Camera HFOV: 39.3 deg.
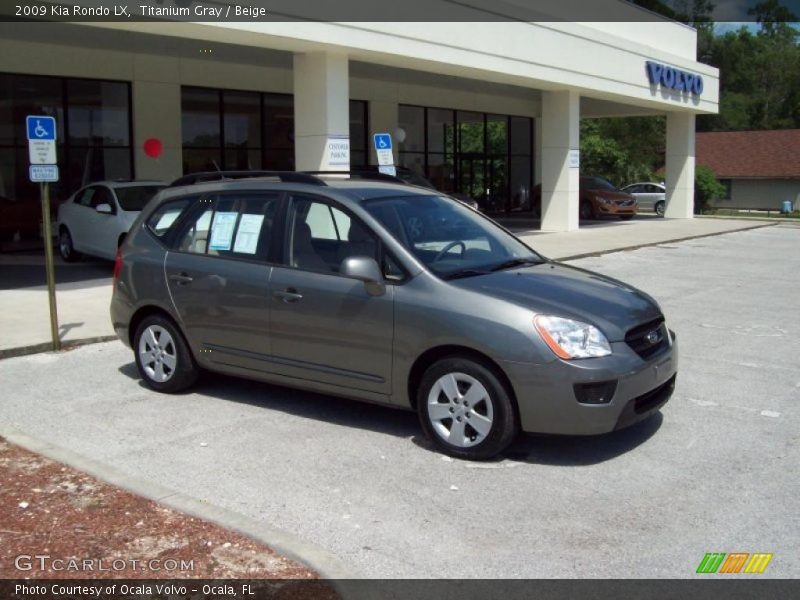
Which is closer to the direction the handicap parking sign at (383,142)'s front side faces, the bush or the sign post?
the sign post

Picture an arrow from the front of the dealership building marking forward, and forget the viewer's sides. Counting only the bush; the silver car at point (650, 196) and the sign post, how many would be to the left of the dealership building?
2

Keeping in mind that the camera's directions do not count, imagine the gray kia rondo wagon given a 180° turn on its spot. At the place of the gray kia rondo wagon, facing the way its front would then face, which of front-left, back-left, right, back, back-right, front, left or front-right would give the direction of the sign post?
front

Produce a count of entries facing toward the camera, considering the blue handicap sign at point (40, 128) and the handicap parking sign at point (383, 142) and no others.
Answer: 2

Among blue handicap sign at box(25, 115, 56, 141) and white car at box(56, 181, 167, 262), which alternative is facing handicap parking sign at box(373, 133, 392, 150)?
the white car

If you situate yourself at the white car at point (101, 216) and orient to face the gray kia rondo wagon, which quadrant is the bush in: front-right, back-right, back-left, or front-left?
back-left

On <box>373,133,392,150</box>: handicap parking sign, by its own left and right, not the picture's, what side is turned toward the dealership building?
back

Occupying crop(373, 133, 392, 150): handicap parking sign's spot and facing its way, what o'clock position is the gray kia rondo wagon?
The gray kia rondo wagon is roughly at 12 o'clock from the handicap parking sign.

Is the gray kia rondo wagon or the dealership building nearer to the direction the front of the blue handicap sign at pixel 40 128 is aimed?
the gray kia rondo wagon

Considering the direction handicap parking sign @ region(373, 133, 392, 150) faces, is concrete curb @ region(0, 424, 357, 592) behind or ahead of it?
ahead

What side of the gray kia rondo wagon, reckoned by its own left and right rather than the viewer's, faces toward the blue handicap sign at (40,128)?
back

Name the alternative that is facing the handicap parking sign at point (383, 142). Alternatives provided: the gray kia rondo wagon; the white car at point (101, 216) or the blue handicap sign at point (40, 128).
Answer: the white car

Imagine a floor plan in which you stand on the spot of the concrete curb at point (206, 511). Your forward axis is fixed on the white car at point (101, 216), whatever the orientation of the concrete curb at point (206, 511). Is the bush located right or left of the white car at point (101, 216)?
right

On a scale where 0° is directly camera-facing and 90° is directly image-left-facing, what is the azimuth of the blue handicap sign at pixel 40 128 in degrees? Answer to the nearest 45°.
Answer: approximately 0°
